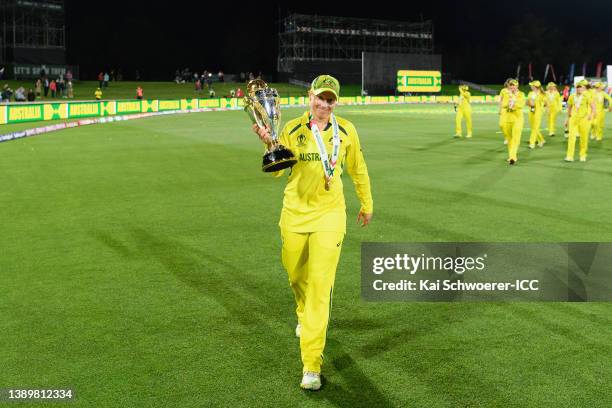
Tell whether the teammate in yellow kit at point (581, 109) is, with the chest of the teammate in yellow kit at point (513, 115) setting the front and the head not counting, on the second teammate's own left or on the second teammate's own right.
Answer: on the second teammate's own left

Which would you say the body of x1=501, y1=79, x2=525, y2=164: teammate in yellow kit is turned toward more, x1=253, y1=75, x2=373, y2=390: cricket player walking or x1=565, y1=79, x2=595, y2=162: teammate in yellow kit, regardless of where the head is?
the cricket player walking

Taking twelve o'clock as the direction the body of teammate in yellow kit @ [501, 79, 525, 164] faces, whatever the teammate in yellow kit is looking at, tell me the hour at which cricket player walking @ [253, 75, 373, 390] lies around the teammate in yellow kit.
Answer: The cricket player walking is roughly at 12 o'clock from the teammate in yellow kit.

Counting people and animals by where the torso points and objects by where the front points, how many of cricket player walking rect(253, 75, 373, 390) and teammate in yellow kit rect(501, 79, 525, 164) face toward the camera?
2

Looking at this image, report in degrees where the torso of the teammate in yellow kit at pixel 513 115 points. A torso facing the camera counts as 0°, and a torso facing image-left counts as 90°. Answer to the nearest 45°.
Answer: approximately 0°

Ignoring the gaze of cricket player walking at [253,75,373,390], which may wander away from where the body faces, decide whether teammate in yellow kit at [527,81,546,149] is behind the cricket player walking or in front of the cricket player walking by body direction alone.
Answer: behind
